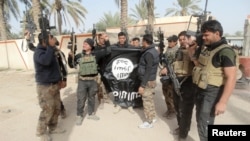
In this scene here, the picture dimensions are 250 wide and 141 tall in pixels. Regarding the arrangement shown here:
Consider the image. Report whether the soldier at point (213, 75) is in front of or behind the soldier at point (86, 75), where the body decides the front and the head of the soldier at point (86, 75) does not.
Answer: in front

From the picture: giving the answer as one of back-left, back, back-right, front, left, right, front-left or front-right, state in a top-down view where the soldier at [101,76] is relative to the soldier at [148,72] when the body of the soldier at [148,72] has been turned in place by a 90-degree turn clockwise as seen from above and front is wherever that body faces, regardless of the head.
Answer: front-left

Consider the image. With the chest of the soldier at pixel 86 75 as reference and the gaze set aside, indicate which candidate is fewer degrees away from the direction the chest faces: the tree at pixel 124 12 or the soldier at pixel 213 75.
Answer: the soldier

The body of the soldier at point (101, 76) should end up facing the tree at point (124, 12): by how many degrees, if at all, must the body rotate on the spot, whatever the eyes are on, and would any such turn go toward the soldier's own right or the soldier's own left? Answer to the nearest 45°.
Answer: approximately 135° to the soldier's own left

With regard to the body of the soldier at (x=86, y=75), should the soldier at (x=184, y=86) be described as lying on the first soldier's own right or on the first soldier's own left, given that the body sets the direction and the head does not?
on the first soldier's own left

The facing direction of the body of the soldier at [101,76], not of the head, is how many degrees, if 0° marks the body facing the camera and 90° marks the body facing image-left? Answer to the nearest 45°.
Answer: approximately 315°
